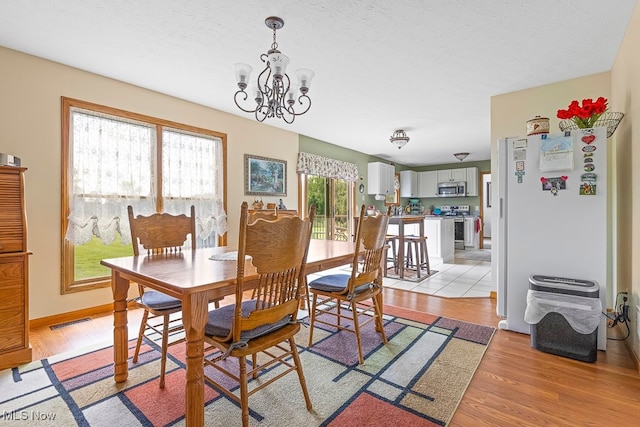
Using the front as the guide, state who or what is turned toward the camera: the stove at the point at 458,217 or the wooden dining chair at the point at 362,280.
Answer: the stove

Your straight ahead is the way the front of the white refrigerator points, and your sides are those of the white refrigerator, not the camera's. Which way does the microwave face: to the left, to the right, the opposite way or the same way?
to the left

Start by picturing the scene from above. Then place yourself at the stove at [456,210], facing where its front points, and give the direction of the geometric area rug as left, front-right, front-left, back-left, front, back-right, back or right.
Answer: front

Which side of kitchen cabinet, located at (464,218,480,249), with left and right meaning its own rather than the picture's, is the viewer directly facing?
front

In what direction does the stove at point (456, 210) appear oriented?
toward the camera

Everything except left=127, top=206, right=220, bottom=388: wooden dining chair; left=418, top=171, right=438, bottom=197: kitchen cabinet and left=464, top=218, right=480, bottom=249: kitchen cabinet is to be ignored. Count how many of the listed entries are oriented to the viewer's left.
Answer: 0

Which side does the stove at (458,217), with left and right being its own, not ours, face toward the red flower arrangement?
front

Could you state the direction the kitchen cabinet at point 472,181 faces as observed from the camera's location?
facing the viewer

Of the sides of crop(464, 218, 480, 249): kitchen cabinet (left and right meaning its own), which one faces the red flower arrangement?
front

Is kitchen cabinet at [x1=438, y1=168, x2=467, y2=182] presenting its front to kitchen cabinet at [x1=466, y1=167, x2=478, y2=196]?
no

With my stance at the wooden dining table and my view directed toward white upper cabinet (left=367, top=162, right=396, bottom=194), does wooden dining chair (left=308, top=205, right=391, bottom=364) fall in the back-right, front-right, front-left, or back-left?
front-right

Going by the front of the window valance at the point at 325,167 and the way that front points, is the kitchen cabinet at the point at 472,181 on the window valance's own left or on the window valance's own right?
on the window valance's own left

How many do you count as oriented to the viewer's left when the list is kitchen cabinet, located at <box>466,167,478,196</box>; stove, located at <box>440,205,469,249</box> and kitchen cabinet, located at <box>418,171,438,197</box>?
0

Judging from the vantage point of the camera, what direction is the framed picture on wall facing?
facing the viewer and to the right of the viewer

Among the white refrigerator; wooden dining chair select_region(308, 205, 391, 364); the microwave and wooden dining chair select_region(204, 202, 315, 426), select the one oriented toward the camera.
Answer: the microwave

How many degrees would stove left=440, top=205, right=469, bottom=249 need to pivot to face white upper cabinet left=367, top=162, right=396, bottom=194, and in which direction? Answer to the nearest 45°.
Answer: approximately 45° to its right
